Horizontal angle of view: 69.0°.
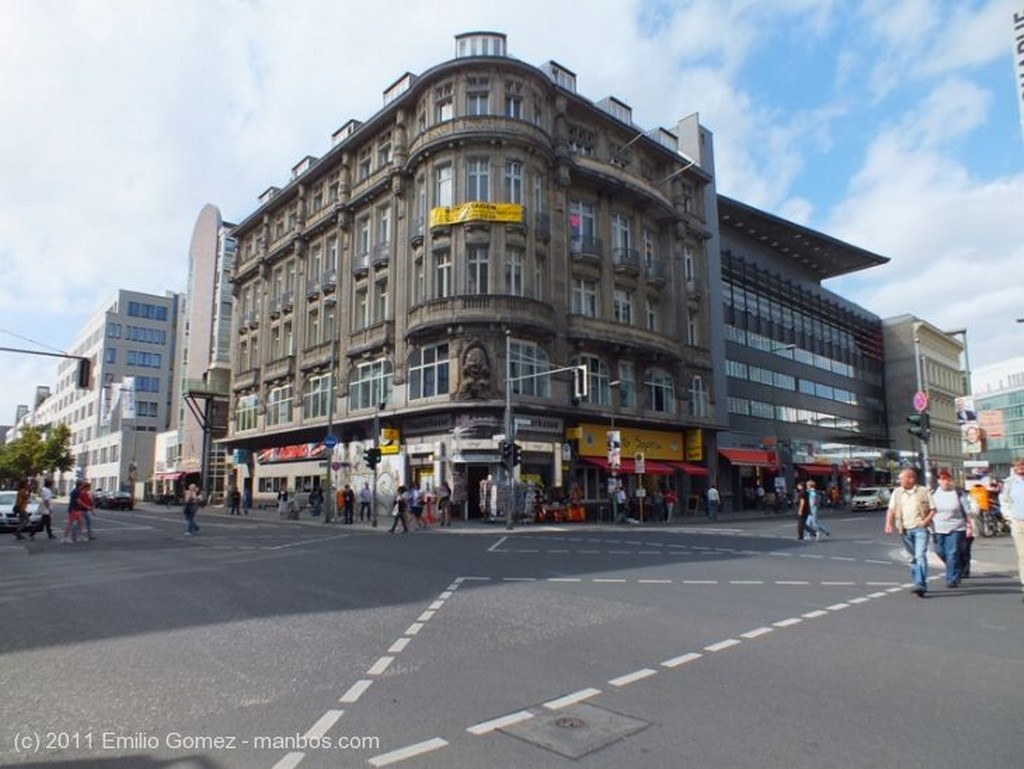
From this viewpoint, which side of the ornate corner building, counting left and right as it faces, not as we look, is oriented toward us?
front

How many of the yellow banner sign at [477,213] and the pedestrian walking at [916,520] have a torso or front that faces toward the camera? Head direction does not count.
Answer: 2

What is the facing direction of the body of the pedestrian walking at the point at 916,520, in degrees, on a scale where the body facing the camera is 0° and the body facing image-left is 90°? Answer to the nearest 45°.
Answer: approximately 0°

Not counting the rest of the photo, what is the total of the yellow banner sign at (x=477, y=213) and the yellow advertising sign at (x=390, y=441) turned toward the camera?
2

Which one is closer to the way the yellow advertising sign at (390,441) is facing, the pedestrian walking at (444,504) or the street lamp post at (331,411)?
the pedestrian walking

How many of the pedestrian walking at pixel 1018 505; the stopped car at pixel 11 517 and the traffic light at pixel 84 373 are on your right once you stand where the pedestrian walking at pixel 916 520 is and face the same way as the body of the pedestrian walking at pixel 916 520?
2

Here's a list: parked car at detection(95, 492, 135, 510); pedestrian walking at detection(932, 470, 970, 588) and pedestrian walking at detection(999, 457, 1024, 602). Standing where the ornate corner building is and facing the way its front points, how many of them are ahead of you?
2

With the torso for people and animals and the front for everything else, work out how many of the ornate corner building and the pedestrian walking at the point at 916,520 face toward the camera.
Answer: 2

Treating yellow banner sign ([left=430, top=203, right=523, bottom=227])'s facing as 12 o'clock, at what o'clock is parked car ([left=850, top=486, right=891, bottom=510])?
The parked car is roughly at 8 o'clock from the yellow banner sign.

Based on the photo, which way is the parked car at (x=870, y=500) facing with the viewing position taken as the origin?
facing the viewer and to the left of the viewer

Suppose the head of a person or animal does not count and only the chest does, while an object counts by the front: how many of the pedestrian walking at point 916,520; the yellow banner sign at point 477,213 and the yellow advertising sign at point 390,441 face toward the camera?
3

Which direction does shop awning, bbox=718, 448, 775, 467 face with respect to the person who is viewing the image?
facing the viewer and to the right of the viewer

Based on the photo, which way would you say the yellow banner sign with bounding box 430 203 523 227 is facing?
toward the camera

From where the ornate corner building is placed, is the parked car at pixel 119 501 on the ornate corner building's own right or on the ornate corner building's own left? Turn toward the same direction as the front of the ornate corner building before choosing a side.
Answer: on the ornate corner building's own right
